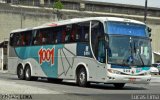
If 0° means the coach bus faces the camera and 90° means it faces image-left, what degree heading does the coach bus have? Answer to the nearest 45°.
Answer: approximately 315°
